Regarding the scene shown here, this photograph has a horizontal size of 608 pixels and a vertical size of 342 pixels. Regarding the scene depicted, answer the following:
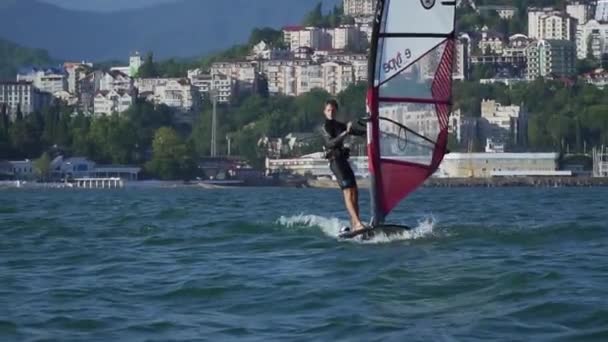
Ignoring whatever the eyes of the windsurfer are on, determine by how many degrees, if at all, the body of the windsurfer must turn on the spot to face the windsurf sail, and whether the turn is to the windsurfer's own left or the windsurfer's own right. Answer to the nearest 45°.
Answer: approximately 45° to the windsurfer's own left
